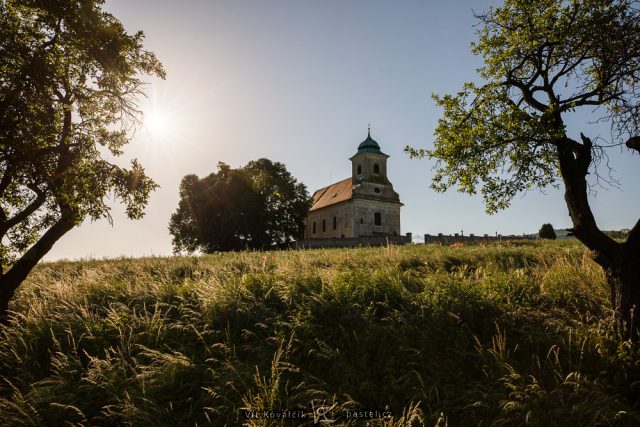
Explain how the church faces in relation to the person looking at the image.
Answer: facing the viewer and to the right of the viewer

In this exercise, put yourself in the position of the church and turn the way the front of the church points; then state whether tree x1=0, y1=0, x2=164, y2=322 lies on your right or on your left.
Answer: on your right

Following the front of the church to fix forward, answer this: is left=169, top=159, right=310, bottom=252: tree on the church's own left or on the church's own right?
on the church's own right
